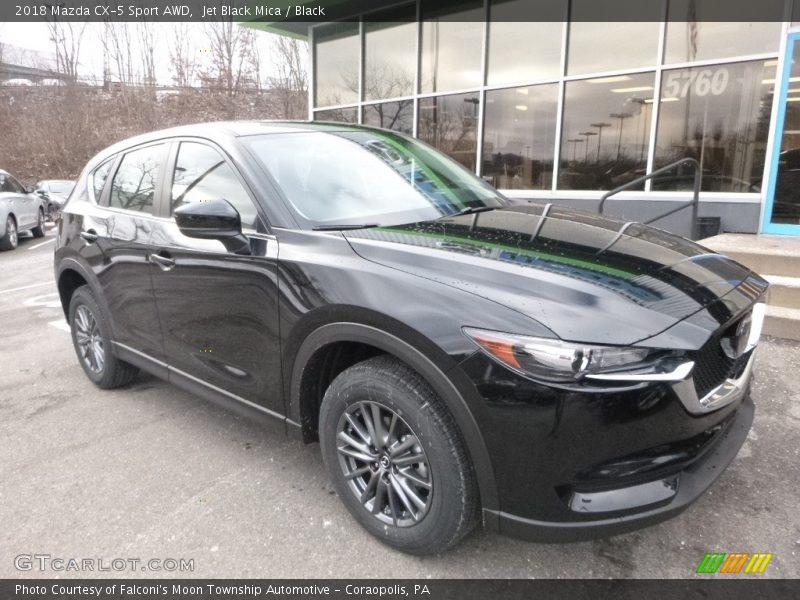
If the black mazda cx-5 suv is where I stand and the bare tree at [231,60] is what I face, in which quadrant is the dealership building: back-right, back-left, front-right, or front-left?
front-right

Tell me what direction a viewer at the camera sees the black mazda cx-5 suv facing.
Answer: facing the viewer and to the right of the viewer

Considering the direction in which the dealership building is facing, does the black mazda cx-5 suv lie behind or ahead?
ahead

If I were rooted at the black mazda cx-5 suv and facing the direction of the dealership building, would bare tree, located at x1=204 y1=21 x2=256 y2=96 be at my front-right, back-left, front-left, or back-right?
front-left

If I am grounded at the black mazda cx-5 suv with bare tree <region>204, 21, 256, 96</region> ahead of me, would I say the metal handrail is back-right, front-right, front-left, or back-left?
front-right

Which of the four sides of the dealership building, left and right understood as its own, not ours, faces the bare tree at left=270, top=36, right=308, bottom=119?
right

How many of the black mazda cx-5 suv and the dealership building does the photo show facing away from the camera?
0

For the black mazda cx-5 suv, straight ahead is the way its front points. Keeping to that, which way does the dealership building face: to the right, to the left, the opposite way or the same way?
to the right

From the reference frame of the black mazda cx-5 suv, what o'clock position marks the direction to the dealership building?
The dealership building is roughly at 8 o'clock from the black mazda cx-5 suv.

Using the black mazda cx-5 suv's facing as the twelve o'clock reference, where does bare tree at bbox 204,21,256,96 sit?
The bare tree is roughly at 7 o'clock from the black mazda cx-5 suv.
